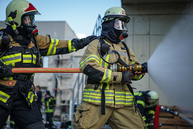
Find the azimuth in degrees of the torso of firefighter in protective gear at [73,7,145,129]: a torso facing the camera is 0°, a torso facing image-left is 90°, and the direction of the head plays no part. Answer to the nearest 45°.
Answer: approximately 315°

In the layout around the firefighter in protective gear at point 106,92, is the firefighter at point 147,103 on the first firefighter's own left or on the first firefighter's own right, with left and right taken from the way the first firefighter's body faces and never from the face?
on the first firefighter's own left

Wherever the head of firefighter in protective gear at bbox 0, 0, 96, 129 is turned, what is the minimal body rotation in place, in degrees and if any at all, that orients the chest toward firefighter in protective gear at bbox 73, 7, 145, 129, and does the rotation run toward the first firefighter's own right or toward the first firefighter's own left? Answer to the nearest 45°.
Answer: approximately 45° to the first firefighter's own left

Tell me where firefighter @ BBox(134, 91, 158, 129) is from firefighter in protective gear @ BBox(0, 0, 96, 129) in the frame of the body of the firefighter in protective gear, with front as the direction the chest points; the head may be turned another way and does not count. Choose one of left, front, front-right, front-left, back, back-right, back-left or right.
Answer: left

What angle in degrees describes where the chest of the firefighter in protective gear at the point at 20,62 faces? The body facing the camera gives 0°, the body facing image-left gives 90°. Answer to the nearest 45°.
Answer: approximately 315°

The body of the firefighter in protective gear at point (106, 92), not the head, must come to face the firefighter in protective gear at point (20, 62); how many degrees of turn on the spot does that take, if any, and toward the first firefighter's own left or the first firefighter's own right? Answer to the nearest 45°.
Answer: approximately 135° to the first firefighter's own right

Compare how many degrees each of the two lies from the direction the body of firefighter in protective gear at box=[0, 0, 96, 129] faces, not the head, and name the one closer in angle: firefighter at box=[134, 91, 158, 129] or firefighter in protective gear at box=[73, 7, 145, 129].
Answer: the firefighter in protective gear

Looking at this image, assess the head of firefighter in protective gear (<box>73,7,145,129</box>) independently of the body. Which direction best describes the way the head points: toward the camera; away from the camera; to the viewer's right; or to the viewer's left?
to the viewer's right

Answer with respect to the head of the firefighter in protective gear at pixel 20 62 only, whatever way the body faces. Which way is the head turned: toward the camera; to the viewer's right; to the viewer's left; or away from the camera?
to the viewer's right
